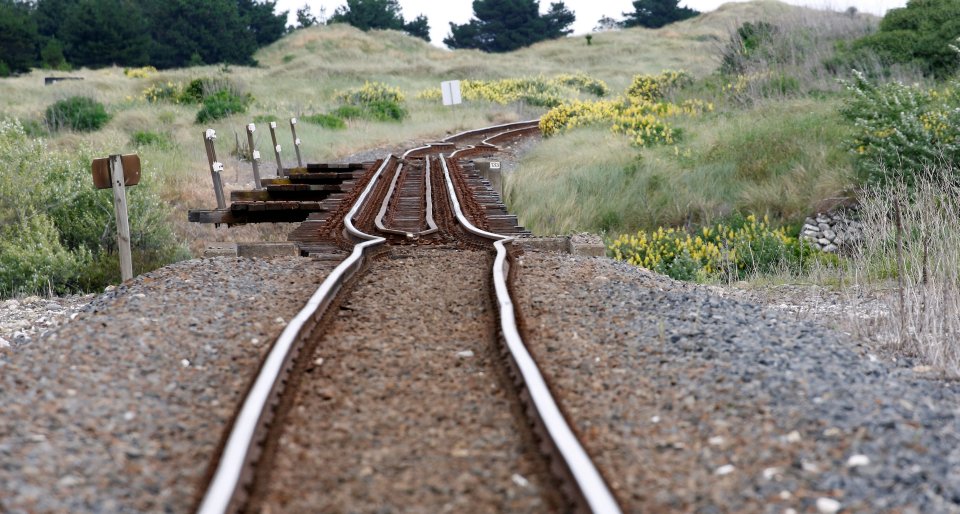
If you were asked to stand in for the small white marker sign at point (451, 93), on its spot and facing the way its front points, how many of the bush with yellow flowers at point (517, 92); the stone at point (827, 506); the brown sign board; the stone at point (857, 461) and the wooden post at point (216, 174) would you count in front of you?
4

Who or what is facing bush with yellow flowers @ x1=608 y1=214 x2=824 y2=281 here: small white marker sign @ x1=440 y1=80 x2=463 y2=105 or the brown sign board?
the small white marker sign

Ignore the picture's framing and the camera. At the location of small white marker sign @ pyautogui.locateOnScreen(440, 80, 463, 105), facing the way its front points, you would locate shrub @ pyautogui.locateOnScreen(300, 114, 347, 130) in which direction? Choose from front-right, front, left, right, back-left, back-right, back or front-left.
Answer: front-right
